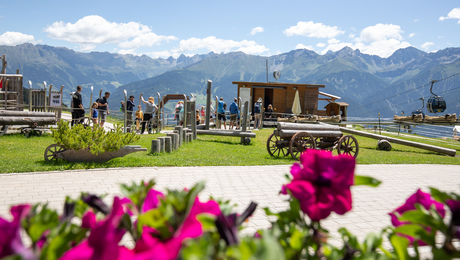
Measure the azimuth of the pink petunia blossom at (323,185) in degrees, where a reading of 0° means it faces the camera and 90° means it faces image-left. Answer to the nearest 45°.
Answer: approximately 0°

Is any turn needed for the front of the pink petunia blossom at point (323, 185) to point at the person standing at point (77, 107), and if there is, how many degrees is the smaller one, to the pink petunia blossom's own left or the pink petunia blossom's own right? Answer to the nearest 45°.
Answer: approximately 135° to the pink petunia blossom's own right

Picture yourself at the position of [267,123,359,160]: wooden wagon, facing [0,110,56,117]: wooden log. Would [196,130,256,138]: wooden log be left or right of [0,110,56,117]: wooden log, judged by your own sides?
right

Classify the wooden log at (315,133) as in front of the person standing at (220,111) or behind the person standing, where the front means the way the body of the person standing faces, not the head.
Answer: behind

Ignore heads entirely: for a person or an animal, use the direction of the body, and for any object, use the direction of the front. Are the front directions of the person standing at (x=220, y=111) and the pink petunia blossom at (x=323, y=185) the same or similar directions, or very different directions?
very different directions

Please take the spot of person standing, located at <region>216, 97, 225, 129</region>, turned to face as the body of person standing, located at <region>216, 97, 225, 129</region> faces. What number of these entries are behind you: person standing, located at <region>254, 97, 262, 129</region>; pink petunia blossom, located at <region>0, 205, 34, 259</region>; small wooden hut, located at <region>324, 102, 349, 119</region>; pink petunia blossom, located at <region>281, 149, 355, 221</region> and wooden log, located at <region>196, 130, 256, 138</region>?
3

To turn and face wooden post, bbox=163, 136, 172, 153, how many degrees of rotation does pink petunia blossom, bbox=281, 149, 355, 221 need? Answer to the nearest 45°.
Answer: approximately 135° to its right

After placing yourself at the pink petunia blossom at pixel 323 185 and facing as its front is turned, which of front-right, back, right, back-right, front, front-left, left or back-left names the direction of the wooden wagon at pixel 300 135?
back

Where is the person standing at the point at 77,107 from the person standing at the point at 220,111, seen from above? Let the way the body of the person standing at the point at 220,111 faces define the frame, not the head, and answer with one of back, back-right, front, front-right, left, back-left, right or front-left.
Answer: back-left

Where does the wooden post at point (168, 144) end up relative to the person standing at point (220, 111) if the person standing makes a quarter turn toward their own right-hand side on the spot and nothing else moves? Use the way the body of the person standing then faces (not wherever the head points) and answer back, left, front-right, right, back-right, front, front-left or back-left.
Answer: right

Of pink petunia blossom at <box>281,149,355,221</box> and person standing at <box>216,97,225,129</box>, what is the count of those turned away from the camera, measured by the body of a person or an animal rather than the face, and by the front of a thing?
1

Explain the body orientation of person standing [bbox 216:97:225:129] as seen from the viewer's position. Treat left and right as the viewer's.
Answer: facing away from the viewer
